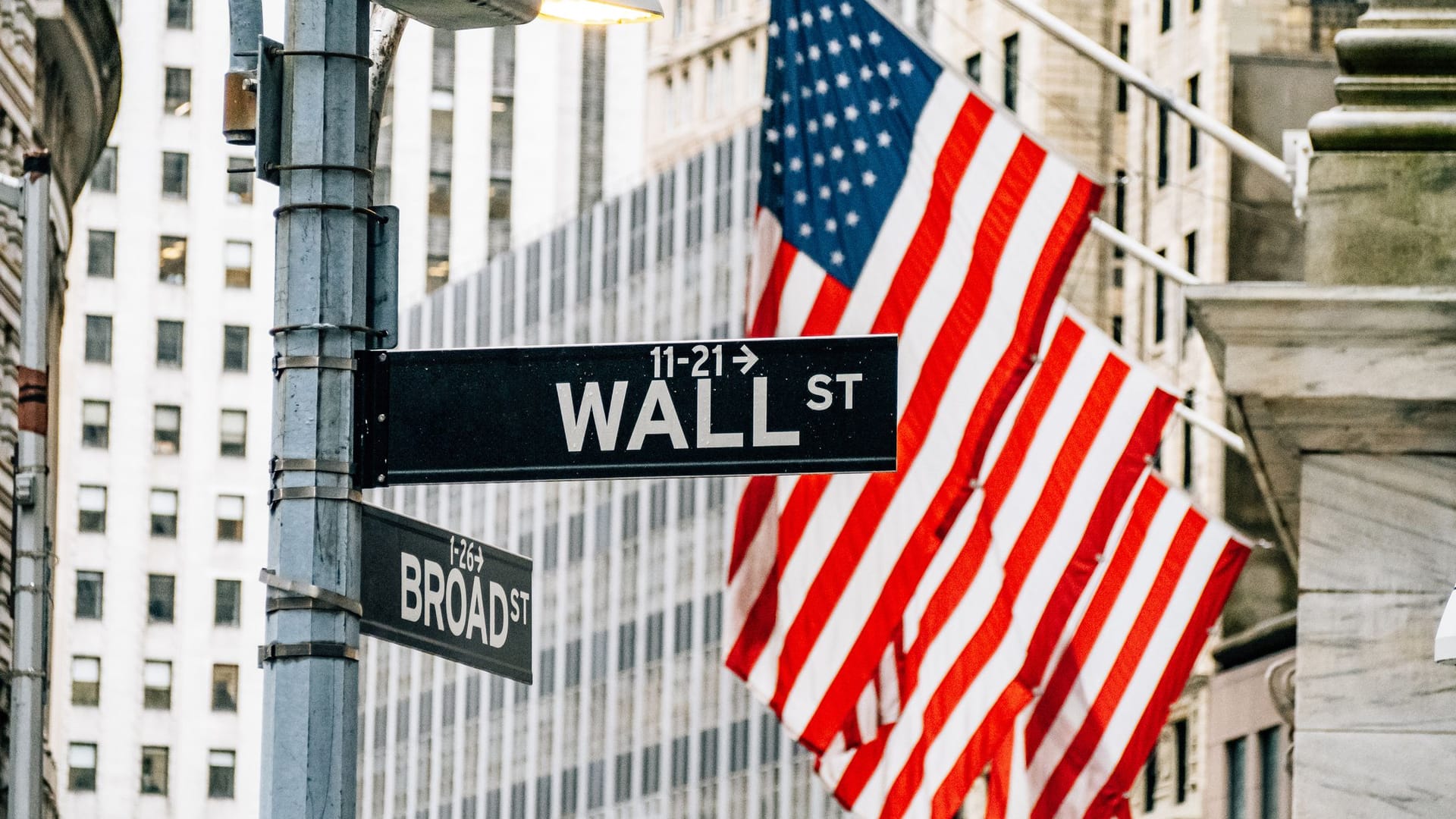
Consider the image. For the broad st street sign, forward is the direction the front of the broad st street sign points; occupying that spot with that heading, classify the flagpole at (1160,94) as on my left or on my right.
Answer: on my left

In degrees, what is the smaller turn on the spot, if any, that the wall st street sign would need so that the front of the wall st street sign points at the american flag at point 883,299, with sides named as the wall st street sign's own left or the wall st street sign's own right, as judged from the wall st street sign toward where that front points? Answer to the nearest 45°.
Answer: approximately 180°

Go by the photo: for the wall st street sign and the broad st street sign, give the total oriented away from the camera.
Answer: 0

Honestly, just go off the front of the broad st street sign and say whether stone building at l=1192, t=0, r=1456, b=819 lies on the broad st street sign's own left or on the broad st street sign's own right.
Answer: on the broad st street sign's own left

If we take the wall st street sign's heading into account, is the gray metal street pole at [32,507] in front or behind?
behind

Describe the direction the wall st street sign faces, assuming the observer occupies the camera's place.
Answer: facing the viewer

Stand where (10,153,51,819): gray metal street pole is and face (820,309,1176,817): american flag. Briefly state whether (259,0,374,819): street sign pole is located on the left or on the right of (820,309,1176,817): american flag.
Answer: right
